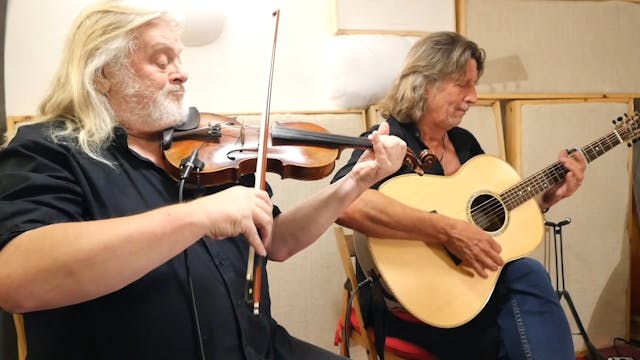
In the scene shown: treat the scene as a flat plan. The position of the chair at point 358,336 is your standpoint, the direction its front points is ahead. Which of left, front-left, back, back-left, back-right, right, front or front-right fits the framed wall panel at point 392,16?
back-left

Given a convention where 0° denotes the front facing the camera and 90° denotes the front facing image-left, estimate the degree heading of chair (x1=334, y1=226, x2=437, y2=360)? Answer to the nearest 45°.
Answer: approximately 315°

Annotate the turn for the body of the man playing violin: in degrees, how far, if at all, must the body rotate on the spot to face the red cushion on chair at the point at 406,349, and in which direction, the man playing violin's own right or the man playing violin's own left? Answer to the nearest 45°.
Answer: approximately 90° to the man playing violin's own left

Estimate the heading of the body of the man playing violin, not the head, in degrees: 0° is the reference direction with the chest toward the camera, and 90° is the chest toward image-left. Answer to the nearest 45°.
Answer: approximately 315°

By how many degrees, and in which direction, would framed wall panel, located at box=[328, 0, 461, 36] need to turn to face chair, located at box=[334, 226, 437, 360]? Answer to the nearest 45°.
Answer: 0° — it already faces it

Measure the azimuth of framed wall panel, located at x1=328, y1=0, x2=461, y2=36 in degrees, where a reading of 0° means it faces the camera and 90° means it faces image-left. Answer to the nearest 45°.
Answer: approximately 0°

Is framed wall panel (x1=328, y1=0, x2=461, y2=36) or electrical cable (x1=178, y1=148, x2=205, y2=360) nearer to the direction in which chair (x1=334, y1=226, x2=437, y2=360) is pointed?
the electrical cable
